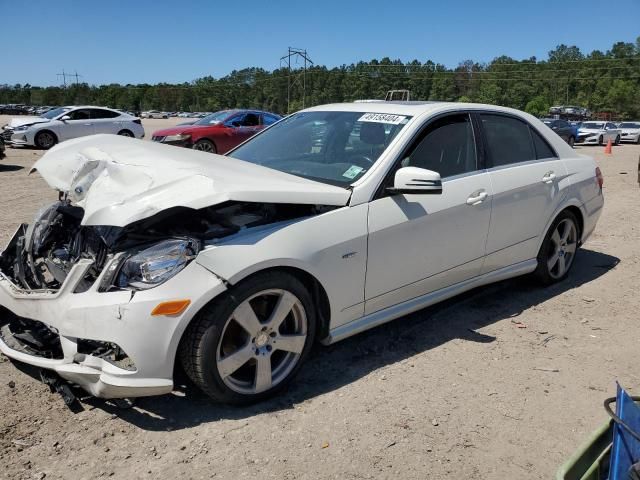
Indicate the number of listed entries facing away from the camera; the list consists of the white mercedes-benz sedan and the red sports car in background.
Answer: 0

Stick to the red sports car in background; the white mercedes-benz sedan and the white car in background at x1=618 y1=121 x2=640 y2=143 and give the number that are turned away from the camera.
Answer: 0

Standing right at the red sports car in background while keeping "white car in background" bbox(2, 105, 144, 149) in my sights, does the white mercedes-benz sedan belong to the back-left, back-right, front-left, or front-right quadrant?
back-left

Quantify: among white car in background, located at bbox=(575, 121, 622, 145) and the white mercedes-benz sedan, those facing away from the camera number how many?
0

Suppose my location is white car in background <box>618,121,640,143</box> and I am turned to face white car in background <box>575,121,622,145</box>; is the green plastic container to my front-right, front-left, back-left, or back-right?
front-left

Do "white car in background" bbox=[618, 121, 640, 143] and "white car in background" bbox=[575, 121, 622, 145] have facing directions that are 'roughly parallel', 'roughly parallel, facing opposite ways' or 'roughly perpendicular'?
roughly parallel

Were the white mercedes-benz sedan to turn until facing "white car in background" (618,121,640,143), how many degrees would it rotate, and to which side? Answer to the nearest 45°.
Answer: approximately 180°

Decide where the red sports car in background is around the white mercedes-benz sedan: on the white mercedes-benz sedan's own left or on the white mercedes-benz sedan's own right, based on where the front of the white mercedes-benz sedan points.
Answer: on the white mercedes-benz sedan's own right

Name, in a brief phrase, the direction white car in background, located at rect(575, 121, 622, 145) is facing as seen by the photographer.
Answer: facing the viewer and to the left of the viewer

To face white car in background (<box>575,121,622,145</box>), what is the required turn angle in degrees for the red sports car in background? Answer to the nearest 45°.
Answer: approximately 180°

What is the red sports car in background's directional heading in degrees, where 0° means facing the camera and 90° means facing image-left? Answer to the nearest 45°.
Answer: approximately 45°

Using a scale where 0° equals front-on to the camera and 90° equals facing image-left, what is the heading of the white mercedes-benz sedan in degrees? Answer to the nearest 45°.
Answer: approximately 45°

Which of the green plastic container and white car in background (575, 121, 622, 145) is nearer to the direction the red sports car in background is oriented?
the green plastic container

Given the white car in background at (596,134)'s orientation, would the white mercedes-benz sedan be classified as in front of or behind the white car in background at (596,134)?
in front

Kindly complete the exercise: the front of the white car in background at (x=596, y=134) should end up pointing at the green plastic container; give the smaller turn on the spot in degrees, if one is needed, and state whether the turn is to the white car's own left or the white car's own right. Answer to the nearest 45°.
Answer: approximately 45° to the white car's own left
